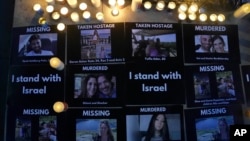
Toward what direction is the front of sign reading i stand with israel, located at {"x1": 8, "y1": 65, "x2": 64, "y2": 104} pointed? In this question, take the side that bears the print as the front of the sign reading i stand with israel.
toward the camera

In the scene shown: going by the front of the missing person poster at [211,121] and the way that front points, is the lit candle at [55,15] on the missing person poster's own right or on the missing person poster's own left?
on the missing person poster's own right

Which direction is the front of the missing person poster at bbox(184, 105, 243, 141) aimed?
toward the camera

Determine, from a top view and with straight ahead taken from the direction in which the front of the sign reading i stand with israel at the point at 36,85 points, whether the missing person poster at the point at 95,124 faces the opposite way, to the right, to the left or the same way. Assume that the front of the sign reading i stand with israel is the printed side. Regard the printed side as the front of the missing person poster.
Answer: the same way

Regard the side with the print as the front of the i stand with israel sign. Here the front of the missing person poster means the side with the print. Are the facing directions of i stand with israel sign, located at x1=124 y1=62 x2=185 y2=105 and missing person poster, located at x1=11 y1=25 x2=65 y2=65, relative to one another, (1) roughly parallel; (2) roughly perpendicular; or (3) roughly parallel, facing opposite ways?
roughly parallel

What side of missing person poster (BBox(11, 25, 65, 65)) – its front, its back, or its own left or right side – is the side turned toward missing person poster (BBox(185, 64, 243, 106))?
left
